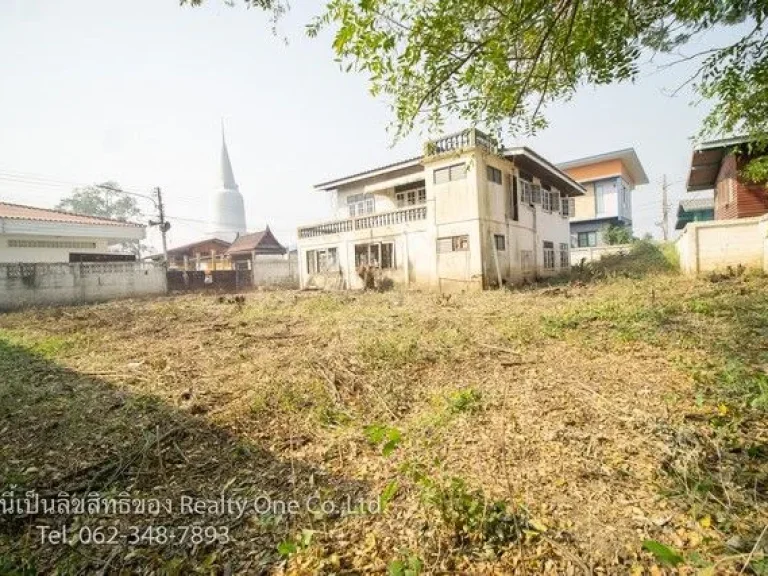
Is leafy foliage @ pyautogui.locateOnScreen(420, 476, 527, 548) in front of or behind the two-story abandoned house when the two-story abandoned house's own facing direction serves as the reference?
in front

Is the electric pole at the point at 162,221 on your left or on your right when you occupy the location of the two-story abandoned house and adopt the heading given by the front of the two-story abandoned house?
on your right

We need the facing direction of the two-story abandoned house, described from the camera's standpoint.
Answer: facing the viewer and to the left of the viewer

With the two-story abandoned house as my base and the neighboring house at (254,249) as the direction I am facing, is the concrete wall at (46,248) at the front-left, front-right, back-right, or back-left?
front-left

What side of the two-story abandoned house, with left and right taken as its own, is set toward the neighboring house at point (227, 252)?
right

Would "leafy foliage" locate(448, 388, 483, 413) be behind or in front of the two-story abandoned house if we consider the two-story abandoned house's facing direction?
in front

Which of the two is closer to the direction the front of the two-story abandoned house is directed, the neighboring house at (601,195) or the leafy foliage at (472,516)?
the leafy foliage

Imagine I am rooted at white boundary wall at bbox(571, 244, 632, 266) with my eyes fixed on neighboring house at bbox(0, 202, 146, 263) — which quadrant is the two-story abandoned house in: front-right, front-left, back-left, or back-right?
front-left

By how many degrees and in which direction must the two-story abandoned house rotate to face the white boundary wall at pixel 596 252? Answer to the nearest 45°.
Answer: approximately 180°

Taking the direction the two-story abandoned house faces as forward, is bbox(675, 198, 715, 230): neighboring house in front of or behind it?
behind

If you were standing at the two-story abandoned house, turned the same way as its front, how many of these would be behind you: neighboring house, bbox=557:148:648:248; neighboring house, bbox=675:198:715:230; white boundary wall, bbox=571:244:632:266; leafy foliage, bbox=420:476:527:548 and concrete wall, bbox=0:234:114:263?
3

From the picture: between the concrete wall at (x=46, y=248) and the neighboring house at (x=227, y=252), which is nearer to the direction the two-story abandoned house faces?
the concrete wall

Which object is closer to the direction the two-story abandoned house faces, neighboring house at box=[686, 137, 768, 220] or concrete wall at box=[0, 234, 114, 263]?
the concrete wall

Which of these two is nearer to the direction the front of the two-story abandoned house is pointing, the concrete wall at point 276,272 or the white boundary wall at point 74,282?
the white boundary wall

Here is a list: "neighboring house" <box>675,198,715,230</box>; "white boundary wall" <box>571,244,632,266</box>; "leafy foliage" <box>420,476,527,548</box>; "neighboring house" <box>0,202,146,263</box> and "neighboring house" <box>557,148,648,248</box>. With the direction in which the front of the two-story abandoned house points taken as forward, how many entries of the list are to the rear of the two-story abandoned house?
3

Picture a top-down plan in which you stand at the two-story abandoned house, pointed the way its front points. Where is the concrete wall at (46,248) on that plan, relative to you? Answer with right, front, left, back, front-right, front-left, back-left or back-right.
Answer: front-right
